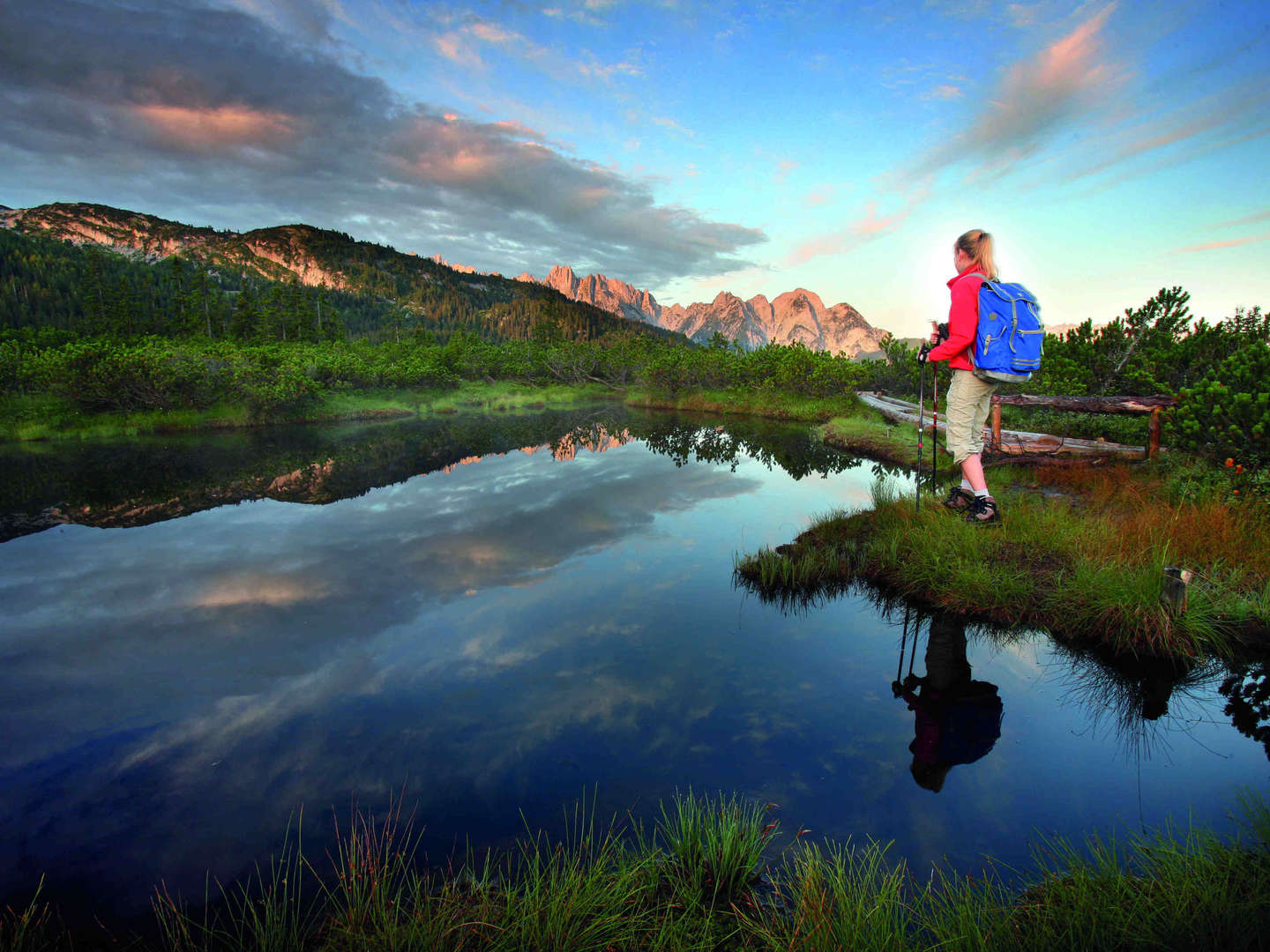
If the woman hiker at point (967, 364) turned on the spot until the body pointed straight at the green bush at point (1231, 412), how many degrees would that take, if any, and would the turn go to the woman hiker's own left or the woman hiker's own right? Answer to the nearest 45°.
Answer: approximately 135° to the woman hiker's own right

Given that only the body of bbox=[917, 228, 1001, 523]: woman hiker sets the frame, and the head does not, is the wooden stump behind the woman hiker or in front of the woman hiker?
behind

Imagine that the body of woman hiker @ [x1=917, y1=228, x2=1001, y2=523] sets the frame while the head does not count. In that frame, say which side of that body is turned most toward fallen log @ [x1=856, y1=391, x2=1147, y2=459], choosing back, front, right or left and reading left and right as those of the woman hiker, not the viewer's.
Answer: right

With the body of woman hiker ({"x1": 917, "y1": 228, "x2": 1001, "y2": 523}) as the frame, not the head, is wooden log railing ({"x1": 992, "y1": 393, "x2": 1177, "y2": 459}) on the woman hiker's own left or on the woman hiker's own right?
on the woman hiker's own right

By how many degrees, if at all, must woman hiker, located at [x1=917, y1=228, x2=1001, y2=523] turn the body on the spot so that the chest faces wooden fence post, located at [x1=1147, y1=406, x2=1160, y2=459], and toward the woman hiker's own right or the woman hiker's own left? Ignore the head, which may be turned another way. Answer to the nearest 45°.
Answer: approximately 135° to the woman hiker's own right

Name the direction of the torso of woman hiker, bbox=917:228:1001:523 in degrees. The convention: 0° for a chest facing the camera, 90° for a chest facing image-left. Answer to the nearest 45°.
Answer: approximately 90°
